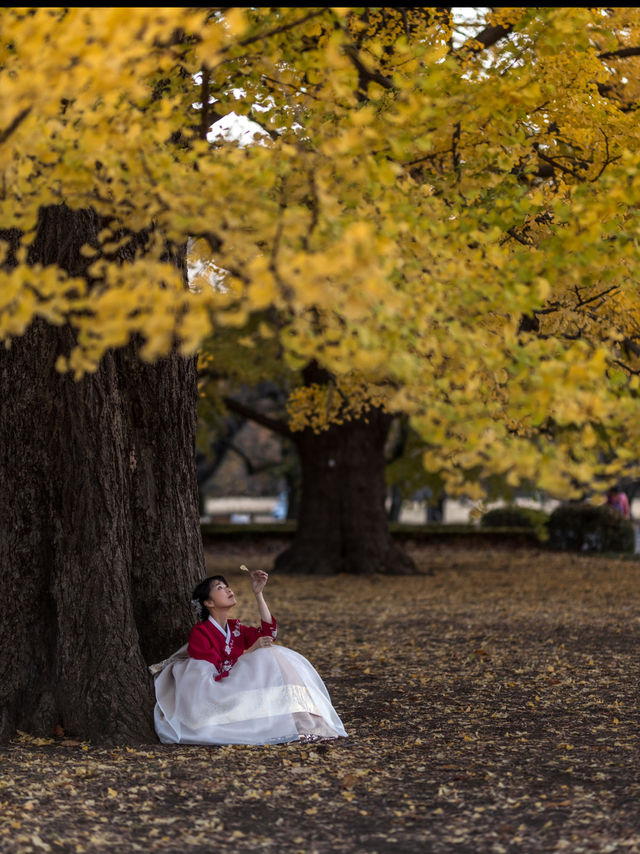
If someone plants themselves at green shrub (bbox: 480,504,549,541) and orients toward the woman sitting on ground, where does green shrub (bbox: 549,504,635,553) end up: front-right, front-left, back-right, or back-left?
front-left

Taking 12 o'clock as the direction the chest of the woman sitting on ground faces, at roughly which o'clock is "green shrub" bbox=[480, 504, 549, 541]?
The green shrub is roughly at 8 o'clock from the woman sitting on ground.

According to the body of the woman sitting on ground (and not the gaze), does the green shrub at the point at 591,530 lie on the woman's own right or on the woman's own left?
on the woman's own left

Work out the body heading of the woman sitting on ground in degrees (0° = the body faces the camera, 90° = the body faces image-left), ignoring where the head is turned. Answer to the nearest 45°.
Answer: approximately 315°

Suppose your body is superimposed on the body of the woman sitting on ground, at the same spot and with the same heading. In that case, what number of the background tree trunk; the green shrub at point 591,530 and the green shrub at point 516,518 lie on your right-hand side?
0

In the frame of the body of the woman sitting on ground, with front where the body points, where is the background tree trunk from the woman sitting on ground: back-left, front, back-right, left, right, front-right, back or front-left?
back-left
